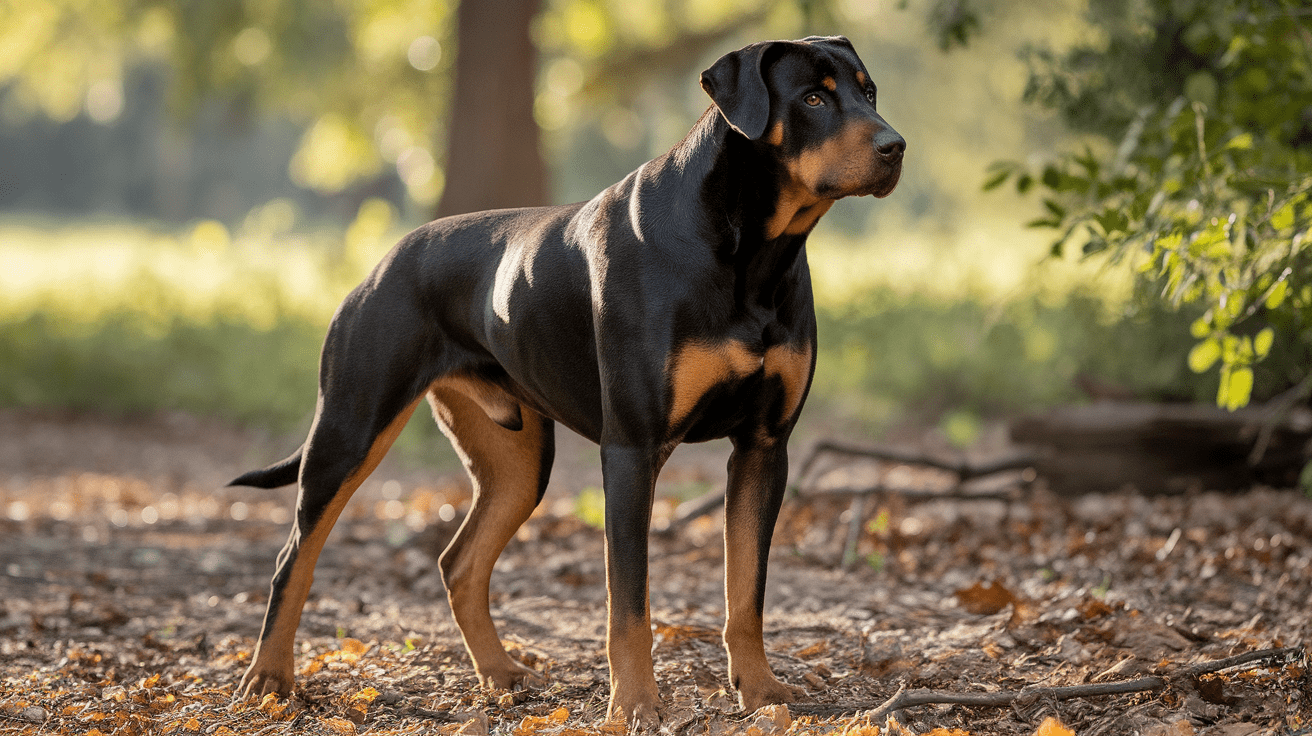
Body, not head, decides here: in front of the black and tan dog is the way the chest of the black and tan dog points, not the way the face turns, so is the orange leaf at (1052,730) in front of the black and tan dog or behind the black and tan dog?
in front

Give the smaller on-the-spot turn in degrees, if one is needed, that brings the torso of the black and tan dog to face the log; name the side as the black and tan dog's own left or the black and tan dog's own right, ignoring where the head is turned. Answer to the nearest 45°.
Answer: approximately 90° to the black and tan dog's own left

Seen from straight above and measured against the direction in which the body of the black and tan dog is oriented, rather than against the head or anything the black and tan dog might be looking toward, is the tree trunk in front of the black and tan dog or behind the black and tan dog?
behind

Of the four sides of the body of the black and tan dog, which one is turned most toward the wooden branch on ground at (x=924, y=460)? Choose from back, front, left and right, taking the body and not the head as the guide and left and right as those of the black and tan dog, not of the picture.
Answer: left

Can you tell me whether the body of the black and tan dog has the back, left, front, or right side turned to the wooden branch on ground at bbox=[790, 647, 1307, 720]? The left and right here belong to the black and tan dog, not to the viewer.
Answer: front

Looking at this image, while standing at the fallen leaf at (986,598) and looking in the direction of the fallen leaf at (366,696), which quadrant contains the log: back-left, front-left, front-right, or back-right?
back-right

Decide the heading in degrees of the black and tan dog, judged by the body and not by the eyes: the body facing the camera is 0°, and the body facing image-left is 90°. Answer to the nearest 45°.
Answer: approximately 315°
